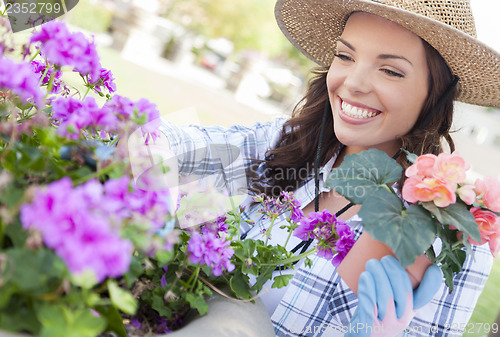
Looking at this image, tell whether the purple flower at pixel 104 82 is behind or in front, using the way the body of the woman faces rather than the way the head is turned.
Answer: in front

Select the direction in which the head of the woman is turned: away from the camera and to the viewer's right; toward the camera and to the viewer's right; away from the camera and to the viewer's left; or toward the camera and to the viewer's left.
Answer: toward the camera and to the viewer's left

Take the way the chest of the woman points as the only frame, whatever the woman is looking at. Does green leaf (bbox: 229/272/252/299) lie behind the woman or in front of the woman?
in front

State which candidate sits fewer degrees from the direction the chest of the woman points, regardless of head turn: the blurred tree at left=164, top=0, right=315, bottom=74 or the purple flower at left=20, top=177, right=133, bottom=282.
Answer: the purple flower

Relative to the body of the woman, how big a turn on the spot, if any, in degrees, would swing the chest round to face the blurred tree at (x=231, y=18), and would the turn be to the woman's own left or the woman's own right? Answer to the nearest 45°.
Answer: approximately 135° to the woman's own right

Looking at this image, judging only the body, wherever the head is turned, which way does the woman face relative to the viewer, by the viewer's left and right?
facing the viewer and to the left of the viewer

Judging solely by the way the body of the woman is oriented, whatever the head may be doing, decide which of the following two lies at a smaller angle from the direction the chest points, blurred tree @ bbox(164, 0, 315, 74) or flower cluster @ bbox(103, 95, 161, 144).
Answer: the flower cluster

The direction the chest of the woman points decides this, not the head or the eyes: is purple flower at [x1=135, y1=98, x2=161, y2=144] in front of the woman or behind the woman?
in front
